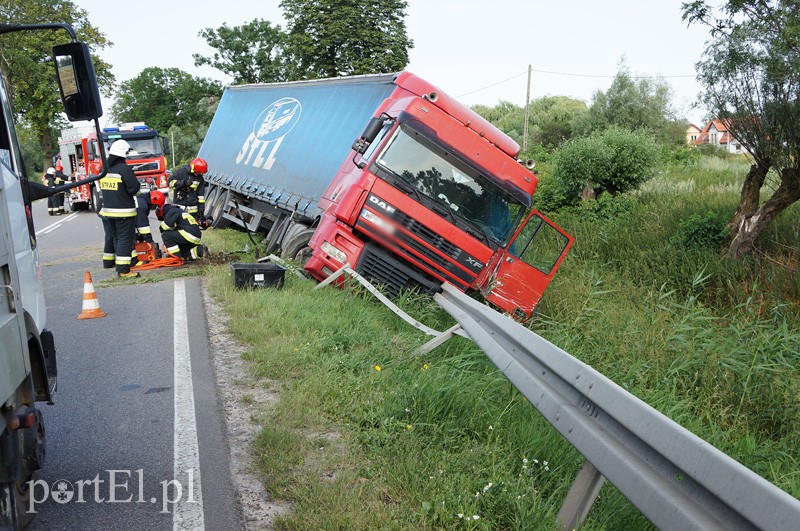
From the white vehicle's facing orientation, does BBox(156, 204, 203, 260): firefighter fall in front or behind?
in front

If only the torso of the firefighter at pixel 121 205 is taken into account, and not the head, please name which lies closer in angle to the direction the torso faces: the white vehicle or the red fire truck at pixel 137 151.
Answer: the red fire truck

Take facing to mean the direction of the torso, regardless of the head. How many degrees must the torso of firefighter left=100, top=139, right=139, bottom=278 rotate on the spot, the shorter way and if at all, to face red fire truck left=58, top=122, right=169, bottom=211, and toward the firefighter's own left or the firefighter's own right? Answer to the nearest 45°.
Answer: approximately 45° to the firefighter's own left

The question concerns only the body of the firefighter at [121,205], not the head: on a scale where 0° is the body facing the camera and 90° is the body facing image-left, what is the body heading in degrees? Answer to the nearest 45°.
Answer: approximately 225°

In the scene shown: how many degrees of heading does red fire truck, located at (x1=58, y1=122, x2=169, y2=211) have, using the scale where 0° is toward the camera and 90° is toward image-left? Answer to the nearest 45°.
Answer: approximately 315°

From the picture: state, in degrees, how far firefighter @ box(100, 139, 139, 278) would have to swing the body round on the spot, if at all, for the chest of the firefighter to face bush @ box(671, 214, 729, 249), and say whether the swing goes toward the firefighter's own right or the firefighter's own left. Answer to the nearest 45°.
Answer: approximately 45° to the firefighter's own right

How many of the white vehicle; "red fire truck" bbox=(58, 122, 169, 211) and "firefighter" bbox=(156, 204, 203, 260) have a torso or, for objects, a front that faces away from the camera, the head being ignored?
1

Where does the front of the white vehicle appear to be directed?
away from the camera
